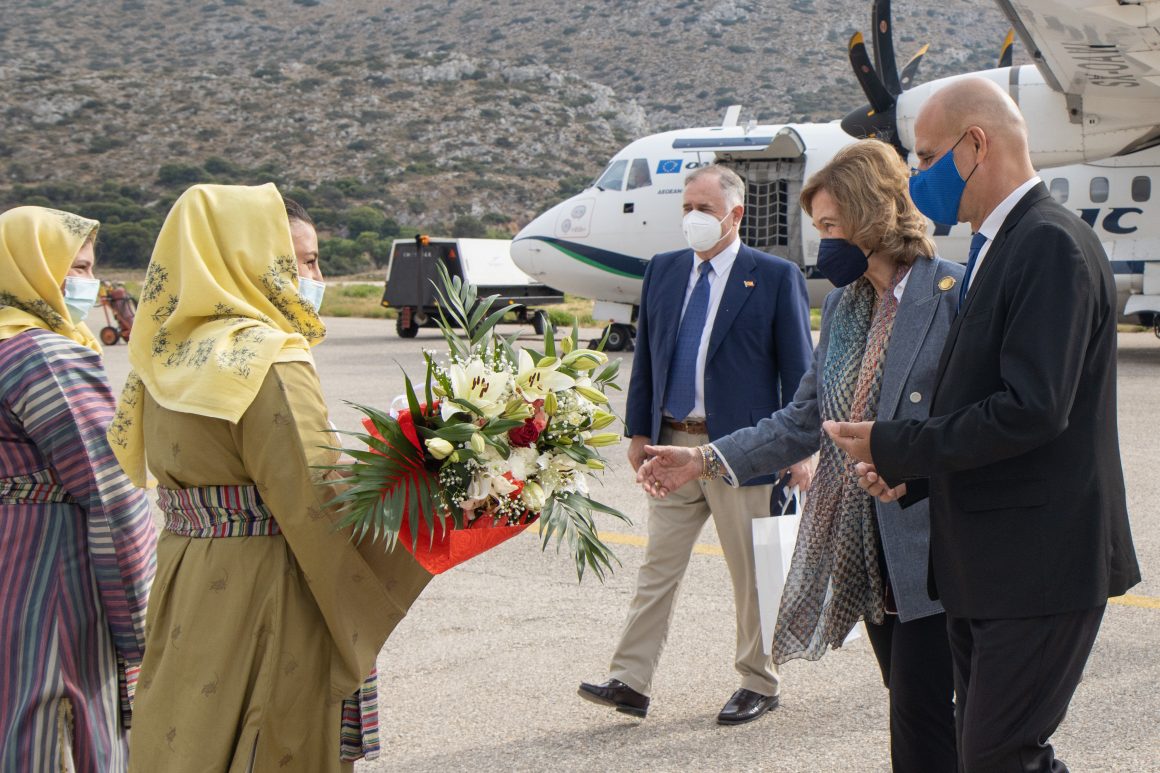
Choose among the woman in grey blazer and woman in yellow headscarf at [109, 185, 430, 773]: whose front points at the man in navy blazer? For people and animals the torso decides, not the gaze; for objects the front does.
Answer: the woman in yellow headscarf

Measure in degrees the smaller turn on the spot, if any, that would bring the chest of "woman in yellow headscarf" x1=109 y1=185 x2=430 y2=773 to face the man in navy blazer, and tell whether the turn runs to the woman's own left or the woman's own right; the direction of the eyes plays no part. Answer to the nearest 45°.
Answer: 0° — they already face them

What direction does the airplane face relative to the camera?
to the viewer's left

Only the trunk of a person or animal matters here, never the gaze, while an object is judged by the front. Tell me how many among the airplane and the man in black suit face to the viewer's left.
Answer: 2

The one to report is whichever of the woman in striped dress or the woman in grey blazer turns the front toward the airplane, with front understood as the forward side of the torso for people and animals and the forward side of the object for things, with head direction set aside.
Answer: the woman in striped dress

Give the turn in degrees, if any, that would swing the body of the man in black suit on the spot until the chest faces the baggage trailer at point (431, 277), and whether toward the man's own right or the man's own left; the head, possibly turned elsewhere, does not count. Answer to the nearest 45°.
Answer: approximately 45° to the man's own right

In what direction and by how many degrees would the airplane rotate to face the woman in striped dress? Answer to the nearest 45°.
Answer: approximately 90° to its left

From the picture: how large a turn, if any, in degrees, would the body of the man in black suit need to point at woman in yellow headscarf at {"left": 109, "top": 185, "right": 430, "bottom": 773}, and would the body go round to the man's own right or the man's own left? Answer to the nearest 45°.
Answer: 0° — they already face them

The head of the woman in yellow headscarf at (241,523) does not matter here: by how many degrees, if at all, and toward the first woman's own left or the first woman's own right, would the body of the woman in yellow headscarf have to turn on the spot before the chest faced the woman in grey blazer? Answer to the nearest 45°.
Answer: approximately 45° to the first woman's own right

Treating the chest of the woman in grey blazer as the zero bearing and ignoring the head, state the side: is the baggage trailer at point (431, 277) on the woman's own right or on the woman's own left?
on the woman's own right

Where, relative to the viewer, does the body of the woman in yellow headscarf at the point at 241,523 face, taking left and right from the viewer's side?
facing away from the viewer and to the right of the viewer

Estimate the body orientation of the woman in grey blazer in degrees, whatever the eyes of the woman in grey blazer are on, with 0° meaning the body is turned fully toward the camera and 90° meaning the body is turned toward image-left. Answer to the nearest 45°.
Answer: approximately 45°

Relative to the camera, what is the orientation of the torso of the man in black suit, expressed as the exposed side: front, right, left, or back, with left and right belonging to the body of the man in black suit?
left

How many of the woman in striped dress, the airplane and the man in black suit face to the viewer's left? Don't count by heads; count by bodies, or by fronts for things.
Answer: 2
